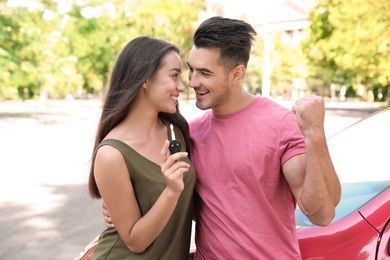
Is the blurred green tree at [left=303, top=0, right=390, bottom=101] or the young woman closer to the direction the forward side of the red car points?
the young woman

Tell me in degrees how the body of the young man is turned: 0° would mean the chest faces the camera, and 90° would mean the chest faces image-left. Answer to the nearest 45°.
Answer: approximately 45°

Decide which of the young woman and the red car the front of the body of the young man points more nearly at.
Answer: the young woman

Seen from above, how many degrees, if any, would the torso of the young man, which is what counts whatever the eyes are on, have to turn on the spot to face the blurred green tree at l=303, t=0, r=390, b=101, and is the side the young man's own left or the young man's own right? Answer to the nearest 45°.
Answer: approximately 135° to the young man's own right

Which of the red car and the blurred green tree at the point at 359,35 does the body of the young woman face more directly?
the red car

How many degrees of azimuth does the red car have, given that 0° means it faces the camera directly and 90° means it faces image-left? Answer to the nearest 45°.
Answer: approximately 45°

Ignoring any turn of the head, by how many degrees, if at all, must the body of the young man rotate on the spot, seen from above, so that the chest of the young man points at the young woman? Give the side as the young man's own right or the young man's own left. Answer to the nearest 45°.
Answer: approximately 45° to the young man's own right

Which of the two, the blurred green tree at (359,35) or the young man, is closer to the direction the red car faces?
the young man

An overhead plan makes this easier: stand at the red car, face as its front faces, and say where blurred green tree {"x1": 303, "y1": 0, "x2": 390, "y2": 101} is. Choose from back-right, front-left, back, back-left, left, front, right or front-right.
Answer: back-right
